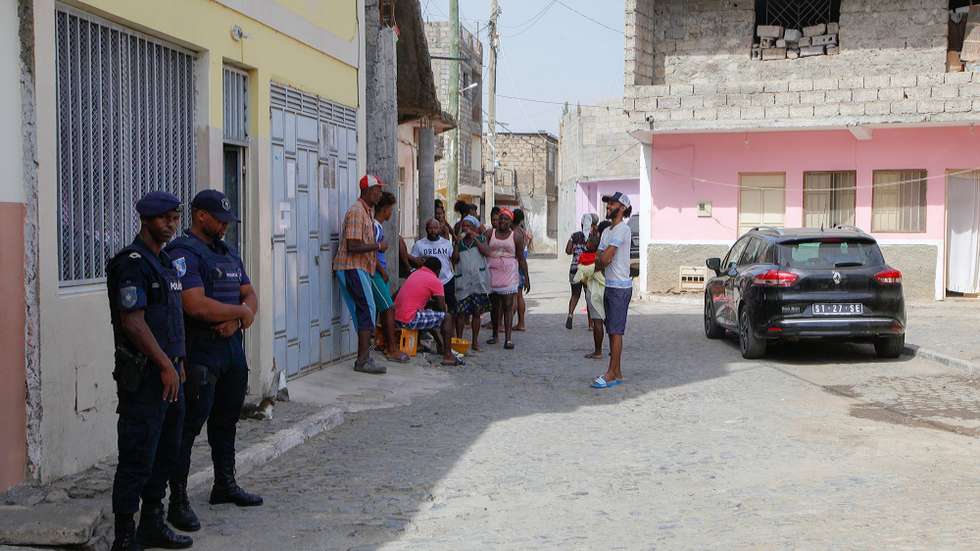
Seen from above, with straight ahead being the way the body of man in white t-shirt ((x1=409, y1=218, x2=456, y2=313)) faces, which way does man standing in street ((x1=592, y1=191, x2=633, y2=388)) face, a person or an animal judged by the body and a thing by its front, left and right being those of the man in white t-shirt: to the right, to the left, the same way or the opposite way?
to the right

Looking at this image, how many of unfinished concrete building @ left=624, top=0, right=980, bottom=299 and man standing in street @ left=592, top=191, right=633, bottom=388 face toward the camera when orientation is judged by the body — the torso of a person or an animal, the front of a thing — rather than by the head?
1

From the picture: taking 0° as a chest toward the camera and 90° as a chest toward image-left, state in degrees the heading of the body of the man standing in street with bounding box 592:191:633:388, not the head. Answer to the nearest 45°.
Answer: approximately 90°

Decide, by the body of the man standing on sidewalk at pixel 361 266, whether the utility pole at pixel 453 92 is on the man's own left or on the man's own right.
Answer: on the man's own left

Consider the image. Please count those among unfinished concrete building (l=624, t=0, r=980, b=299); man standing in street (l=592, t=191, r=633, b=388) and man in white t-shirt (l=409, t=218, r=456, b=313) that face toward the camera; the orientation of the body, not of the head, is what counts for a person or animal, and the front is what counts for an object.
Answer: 2

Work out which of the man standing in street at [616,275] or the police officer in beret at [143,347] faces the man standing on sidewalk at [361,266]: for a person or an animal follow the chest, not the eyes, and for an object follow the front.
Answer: the man standing in street at [616,275]

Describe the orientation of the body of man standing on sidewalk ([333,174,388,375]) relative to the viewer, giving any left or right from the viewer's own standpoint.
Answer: facing to the right of the viewer

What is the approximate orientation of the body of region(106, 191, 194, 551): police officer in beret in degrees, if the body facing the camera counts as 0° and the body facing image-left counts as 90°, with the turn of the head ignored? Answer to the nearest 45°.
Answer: approximately 315°

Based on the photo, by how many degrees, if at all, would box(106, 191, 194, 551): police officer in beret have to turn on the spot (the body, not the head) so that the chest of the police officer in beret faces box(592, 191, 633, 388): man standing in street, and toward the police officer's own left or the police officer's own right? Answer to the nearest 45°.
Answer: approximately 90° to the police officer's own left

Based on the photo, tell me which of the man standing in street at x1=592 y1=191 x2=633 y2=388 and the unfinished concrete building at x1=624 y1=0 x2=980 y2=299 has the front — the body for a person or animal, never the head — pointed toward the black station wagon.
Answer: the unfinished concrete building

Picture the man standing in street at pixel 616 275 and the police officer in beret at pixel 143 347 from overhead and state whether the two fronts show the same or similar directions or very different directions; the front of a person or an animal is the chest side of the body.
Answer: very different directions

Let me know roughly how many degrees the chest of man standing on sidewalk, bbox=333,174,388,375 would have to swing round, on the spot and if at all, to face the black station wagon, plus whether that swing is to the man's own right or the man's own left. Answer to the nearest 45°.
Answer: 0° — they already face it
